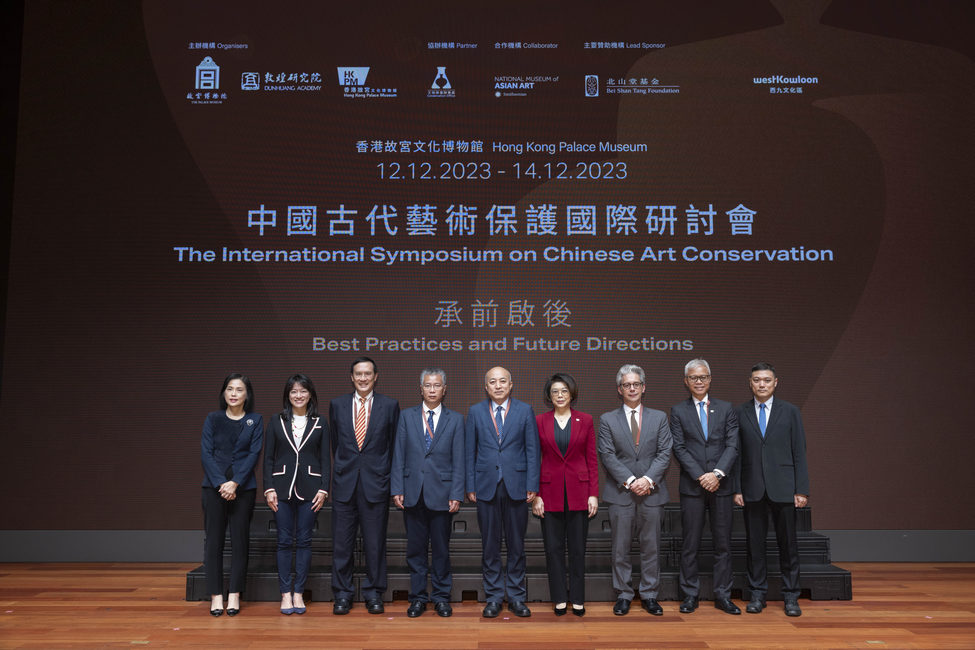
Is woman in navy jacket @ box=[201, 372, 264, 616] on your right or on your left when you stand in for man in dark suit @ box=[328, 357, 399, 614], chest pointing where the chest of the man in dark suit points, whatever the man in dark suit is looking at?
on your right

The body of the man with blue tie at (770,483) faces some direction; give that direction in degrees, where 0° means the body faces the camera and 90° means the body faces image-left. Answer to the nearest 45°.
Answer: approximately 0°

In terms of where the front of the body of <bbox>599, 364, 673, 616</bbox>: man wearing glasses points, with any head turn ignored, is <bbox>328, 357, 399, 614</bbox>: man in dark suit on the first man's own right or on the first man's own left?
on the first man's own right

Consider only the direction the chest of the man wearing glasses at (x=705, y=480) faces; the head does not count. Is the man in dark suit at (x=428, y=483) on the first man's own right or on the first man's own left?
on the first man's own right

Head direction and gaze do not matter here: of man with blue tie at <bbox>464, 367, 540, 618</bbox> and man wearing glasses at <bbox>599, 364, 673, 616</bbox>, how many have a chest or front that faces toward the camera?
2

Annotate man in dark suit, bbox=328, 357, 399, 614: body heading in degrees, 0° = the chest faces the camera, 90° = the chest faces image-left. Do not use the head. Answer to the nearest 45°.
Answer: approximately 0°

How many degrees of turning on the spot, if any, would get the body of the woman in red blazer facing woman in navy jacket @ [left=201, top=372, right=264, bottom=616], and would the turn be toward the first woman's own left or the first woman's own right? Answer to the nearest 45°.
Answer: approximately 90° to the first woman's own right

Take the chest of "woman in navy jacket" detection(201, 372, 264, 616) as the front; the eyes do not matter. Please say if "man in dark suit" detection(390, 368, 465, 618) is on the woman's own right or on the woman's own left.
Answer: on the woman's own left
